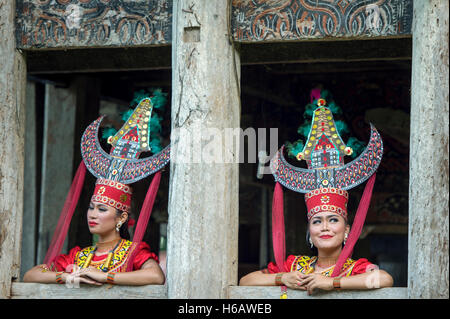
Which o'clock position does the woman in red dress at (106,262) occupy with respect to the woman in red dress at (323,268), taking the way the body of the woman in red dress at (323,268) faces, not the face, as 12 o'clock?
the woman in red dress at (106,262) is roughly at 3 o'clock from the woman in red dress at (323,268).

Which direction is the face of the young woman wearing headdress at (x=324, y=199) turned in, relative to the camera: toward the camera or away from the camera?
toward the camera

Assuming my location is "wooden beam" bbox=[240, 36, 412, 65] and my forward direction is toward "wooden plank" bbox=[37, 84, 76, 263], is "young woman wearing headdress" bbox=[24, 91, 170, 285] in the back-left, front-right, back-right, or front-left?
front-left

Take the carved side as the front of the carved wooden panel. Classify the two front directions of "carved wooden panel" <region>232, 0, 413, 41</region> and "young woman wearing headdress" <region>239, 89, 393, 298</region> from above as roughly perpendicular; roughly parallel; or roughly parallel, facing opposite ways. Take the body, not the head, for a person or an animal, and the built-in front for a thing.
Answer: roughly parallel

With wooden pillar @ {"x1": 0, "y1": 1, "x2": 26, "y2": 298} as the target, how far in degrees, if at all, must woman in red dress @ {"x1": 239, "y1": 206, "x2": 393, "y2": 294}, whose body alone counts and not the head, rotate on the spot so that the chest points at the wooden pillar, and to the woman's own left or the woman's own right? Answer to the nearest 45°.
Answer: approximately 90° to the woman's own right

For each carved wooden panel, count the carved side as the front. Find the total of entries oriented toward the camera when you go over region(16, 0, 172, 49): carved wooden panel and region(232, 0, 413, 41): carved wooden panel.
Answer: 2

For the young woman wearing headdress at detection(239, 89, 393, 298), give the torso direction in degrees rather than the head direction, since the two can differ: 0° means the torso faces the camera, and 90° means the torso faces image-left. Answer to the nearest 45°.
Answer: approximately 0°

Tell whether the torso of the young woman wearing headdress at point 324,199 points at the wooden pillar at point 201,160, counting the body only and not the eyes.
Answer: no

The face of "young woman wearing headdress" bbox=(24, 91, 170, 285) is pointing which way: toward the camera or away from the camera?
toward the camera

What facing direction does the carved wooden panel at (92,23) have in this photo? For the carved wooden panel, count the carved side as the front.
toward the camera

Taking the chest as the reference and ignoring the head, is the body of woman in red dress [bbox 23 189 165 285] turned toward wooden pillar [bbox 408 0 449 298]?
no

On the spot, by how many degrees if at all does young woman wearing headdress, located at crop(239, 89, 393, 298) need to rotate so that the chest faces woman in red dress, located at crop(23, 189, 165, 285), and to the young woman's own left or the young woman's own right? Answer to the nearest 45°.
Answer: approximately 90° to the young woman's own right

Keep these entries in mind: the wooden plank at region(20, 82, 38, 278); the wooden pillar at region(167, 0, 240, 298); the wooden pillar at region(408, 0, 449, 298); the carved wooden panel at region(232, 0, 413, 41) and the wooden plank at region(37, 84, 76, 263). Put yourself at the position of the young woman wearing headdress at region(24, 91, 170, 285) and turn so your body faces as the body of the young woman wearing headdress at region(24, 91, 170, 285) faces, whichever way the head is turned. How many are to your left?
3
